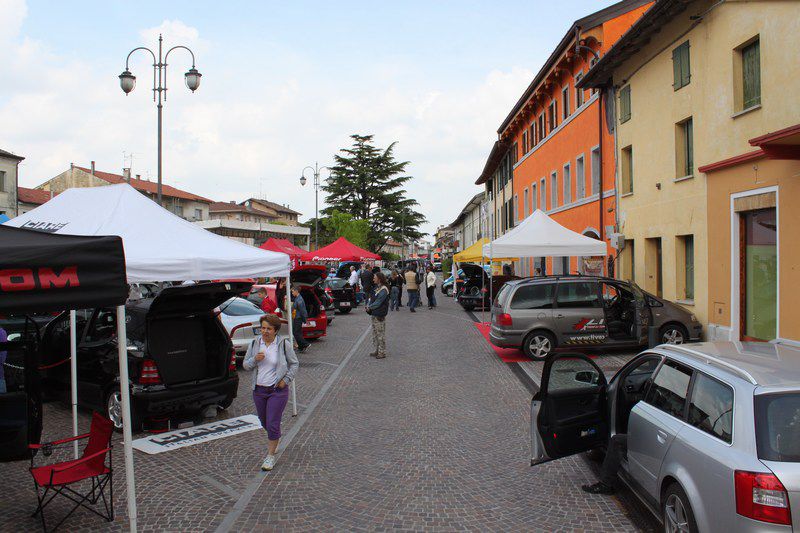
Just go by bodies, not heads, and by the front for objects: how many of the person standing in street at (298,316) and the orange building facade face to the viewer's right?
0

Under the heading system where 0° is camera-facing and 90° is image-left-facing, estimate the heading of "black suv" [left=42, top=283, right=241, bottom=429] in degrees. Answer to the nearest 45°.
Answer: approximately 135°

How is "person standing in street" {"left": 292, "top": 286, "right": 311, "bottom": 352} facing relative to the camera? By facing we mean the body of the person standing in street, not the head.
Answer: to the viewer's left

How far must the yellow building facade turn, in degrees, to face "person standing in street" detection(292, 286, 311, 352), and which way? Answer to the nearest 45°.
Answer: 0° — it already faces them

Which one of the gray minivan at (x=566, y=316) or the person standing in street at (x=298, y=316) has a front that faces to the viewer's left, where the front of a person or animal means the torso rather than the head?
the person standing in street

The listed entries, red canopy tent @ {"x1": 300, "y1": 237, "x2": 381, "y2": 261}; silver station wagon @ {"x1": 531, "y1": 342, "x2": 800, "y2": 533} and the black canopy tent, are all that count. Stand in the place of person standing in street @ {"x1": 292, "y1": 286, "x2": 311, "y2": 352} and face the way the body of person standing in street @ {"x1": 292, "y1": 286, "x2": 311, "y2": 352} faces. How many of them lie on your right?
1

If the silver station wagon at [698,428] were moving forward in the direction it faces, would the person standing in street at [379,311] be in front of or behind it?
in front

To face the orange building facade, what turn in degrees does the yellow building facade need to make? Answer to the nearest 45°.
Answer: approximately 90° to its right

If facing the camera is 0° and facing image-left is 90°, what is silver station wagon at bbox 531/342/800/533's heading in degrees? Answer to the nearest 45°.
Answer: approximately 135°

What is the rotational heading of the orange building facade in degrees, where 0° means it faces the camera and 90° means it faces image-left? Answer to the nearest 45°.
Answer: approximately 45°

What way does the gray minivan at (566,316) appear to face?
to the viewer's right
